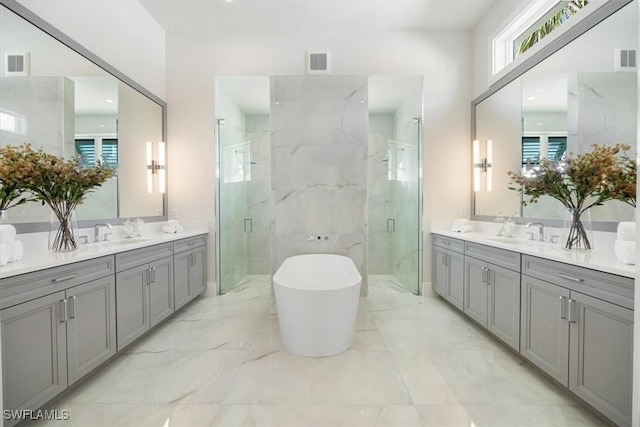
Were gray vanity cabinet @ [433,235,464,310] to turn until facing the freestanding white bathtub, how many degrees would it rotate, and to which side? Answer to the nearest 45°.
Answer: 0° — it already faces it

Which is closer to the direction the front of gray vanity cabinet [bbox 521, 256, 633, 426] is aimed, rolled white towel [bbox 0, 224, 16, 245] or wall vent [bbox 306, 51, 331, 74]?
the rolled white towel

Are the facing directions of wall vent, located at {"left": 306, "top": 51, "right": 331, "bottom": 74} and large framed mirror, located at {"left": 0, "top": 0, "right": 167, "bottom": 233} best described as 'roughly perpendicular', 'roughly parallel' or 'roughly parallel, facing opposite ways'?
roughly perpendicular

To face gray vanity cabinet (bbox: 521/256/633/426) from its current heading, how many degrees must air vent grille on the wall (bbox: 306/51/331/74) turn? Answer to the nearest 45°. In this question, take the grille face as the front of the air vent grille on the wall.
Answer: approximately 45° to its left

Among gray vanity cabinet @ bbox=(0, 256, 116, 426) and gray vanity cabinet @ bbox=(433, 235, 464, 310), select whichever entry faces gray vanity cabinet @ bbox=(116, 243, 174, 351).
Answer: gray vanity cabinet @ bbox=(433, 235, 464, 310)

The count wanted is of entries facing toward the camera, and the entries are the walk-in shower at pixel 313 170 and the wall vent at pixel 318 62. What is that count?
2

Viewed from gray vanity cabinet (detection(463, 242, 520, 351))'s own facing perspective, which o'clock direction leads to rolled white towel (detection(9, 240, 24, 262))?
The rolled white towel is roughly at 12 o'clock from the gray vanity cabinet.

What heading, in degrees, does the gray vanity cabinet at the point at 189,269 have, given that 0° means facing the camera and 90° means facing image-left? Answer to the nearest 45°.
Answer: approximately 315°
